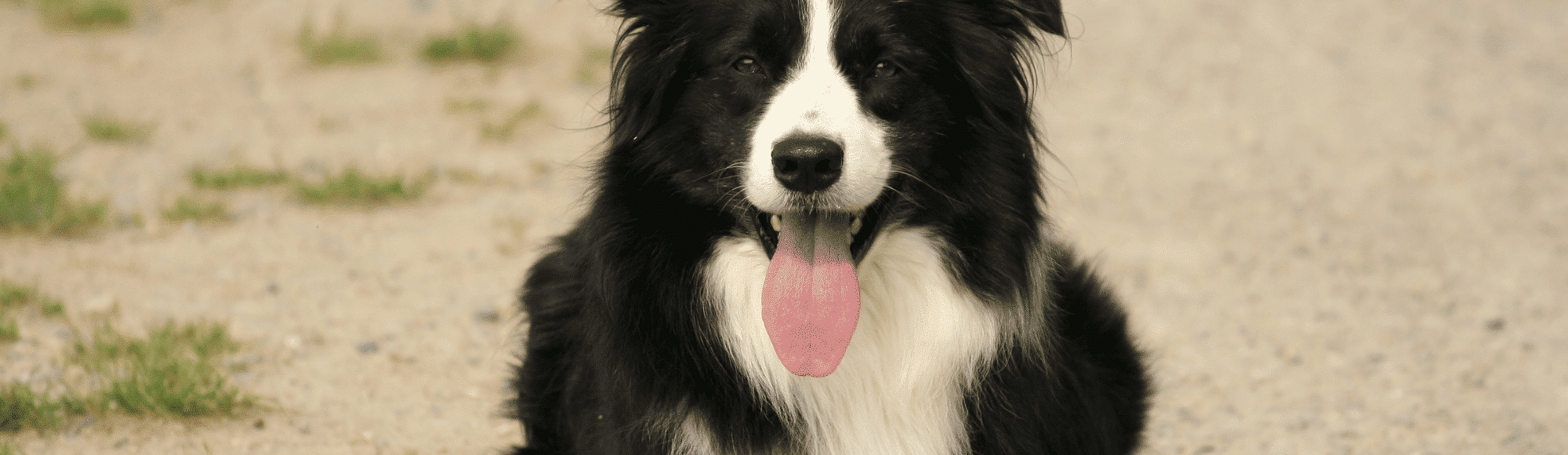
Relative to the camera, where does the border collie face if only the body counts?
toward the camera
